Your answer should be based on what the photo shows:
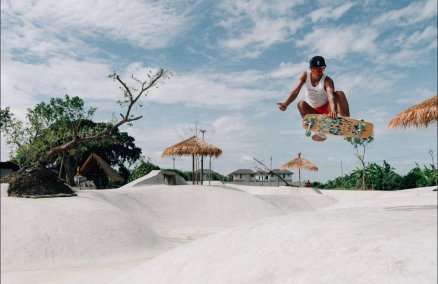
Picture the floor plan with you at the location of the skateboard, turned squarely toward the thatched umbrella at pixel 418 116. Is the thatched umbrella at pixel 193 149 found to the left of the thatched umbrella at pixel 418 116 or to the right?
left

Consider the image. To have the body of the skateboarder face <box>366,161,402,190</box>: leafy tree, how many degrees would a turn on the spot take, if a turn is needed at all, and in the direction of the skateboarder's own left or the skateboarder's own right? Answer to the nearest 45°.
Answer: approximately 180°

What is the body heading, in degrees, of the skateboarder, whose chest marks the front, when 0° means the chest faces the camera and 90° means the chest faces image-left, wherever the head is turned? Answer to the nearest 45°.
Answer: approximately 0°

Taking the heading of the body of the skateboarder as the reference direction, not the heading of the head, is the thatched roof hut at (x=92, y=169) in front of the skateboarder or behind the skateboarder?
behind

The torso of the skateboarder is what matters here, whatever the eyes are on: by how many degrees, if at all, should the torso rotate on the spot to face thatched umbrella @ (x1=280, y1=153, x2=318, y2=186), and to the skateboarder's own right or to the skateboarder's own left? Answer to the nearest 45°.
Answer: approximately 180°

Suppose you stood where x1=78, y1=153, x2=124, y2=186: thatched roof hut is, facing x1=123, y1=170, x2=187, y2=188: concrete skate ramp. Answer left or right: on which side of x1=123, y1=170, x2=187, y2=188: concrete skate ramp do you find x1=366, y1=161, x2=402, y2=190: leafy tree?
left

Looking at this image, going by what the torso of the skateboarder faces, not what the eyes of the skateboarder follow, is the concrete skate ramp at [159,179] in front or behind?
behind

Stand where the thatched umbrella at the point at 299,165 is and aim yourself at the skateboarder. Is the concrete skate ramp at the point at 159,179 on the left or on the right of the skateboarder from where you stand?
right

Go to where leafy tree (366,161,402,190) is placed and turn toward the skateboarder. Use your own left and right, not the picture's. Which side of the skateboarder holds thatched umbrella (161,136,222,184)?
right
